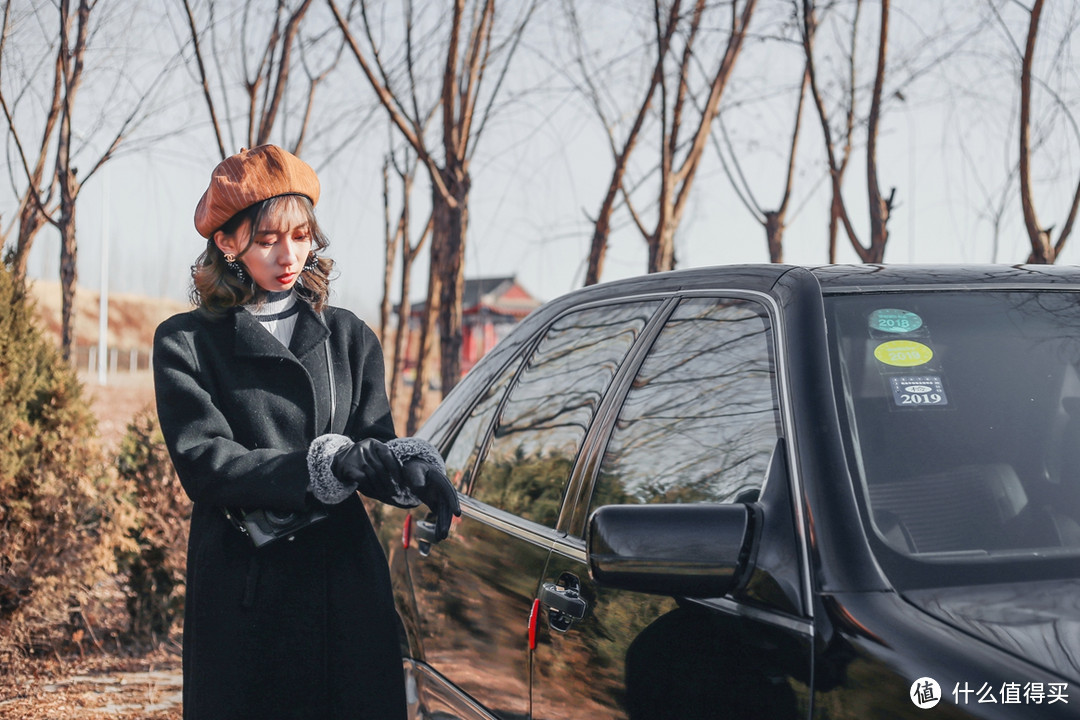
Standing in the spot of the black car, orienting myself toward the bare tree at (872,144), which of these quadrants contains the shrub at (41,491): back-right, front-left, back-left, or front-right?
front-left

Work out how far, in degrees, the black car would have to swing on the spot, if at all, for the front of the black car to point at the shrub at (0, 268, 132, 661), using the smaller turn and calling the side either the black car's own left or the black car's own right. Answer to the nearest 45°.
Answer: approximately 180°

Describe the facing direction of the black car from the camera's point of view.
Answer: facing the viewer and to the right of the viewer

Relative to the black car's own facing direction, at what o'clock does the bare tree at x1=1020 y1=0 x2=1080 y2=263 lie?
The bare tree is roughly at 8 o'clock from the black car.

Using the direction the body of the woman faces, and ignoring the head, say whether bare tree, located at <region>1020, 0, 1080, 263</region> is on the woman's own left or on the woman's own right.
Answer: on the woman's own left

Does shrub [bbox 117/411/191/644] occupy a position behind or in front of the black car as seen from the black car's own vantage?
behind

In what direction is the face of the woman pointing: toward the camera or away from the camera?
toward the camera

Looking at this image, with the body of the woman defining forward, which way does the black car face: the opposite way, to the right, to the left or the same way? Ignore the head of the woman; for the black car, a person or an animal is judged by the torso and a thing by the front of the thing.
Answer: the same way

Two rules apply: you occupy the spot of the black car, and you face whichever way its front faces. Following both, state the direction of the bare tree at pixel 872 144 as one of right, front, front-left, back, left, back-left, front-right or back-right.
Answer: back-left
